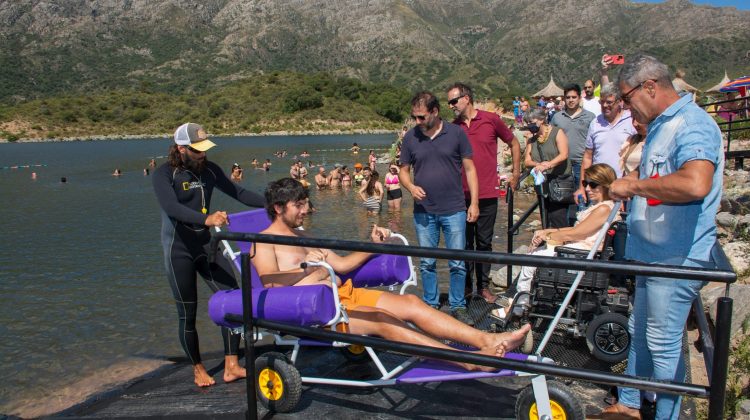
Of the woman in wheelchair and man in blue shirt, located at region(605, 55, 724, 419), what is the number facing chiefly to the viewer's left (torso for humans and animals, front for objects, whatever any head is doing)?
2

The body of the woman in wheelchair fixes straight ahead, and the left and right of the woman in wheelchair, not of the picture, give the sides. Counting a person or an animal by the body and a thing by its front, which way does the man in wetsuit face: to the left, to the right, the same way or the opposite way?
the opposite way

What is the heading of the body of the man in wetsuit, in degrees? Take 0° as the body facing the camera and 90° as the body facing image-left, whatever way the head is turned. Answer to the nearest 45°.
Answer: approximately 315°

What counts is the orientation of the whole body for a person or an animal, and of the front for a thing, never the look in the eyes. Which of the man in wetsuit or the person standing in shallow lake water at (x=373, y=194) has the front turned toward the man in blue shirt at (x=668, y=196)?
the man in wetsuit

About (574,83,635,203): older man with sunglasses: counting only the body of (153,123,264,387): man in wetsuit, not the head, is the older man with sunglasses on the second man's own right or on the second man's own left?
on the second man's own left

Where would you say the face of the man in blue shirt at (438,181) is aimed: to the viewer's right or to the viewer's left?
to the viewer's left

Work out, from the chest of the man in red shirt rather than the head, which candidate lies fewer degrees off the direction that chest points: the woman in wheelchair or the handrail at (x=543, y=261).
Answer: the handrail

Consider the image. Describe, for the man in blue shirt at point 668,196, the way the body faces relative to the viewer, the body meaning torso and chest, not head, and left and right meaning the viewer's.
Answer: facing to the left of the viewer

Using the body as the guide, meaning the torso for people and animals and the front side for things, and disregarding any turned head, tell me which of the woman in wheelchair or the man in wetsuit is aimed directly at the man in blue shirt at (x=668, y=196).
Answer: the man in wetsuit

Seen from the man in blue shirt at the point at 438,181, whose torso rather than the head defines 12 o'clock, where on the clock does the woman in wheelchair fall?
The woman in wheelchair is roughly at 9 o'clock from the man in blue shirt.

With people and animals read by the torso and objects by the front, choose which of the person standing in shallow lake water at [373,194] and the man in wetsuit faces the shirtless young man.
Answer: the man in wetsuit

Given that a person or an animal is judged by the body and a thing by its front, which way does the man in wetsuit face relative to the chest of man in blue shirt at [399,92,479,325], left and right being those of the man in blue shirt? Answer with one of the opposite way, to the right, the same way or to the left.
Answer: to the left

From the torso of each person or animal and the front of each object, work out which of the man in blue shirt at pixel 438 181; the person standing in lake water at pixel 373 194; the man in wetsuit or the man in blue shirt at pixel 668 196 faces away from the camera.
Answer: the person standing in lake water

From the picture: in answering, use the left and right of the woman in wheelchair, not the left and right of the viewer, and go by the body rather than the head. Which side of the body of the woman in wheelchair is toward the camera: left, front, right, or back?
left

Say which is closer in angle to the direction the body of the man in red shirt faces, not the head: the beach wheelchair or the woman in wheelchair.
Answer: the beach wheelchair
